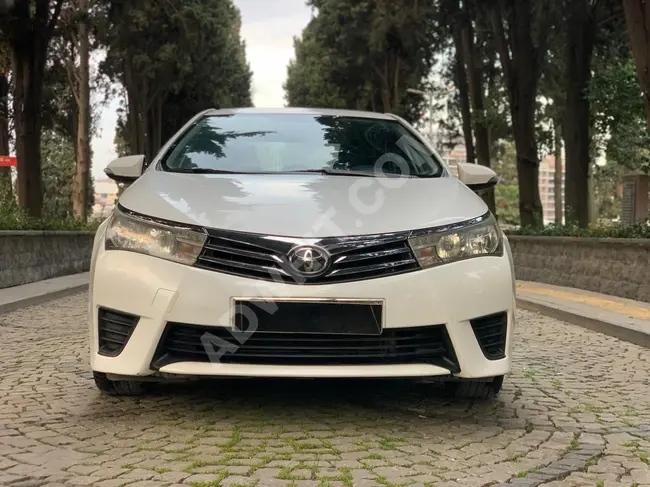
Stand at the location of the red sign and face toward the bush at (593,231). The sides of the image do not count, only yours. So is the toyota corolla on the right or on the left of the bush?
right

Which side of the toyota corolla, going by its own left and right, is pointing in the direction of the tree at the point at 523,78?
back

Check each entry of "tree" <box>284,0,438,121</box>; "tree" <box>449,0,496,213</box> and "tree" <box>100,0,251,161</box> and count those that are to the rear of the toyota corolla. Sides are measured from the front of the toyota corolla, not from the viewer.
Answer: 3

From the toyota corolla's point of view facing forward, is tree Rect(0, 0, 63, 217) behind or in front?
behind

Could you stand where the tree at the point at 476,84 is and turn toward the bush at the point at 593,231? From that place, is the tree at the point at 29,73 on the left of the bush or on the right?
right

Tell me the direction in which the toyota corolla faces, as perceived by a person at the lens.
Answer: facing the viewer

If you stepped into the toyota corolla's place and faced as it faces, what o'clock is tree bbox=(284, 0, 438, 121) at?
The tree is roughly at 6 o'clock from the toyota corolla.

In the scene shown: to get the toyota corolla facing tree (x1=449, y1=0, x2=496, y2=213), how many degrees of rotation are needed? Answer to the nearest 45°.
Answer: approximately 180°

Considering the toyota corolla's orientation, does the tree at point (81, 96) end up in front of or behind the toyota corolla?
behind

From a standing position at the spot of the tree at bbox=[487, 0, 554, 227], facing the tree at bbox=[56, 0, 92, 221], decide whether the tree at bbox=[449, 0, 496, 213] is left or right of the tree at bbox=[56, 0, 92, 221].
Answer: right

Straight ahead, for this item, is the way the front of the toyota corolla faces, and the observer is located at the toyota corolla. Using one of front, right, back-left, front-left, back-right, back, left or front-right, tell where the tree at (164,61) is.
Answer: back
